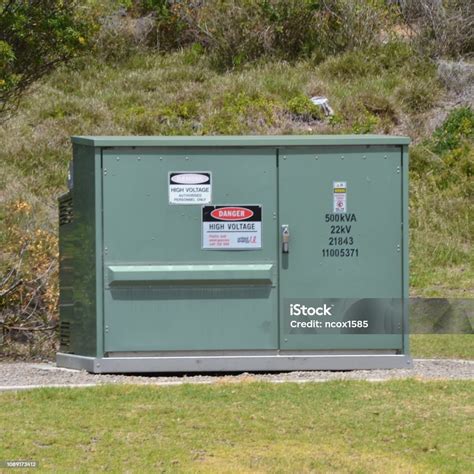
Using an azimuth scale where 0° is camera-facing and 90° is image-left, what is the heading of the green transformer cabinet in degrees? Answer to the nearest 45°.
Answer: approximately 0°

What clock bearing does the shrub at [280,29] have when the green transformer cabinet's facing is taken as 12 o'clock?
The shrub is roughly at 6 o'clock from the green transformer cabinet.

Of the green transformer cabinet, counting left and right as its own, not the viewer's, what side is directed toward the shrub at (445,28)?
back

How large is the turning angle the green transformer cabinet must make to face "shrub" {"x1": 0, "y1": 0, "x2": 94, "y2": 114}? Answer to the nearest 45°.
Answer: approximately 135° to its right

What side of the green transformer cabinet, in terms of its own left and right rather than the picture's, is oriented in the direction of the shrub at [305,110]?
back

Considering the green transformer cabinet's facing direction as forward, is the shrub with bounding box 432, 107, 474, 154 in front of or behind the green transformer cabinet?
behind
